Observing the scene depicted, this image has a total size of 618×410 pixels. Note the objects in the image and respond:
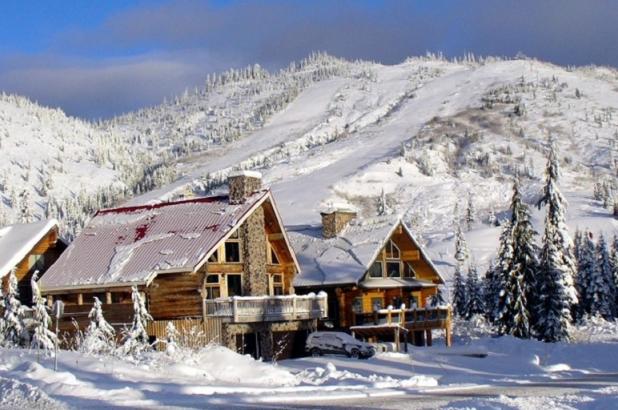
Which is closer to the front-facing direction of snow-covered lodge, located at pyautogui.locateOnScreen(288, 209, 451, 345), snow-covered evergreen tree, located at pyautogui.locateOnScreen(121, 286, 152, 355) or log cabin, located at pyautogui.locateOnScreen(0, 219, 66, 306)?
the snow-covered evergreen tree

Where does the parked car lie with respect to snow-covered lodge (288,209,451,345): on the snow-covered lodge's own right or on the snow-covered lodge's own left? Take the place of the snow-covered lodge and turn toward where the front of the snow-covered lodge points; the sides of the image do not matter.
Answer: on the snow-covered lodge's own right

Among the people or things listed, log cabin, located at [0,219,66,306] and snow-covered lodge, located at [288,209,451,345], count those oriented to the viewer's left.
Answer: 0

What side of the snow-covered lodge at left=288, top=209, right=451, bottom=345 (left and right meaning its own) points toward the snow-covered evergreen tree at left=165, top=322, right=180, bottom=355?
right

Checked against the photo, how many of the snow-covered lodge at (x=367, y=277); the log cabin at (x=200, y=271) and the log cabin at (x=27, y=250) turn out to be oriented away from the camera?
0

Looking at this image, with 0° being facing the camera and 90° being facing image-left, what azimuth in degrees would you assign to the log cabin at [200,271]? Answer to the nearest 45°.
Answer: approximately 315°

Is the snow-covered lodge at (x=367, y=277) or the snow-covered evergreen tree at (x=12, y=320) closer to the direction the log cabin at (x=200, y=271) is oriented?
the snow-covered lodge

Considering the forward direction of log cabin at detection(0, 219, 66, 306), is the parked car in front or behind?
in front

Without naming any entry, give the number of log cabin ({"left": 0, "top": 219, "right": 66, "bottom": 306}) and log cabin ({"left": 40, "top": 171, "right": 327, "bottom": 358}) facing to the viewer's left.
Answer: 0

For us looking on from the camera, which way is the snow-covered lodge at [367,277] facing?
facing the viewer and to the right of the viewer

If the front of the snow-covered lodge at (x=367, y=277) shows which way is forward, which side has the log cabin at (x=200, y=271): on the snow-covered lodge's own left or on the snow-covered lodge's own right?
on the snow-covered lodge's own right

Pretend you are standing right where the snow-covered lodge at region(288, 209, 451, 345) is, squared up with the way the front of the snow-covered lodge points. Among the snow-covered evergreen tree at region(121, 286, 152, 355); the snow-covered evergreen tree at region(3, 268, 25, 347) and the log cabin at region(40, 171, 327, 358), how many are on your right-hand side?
3

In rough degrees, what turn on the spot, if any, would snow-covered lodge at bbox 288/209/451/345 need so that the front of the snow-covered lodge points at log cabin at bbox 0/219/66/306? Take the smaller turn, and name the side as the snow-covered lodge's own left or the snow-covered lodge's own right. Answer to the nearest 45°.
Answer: approximately 135° to the snow-covered lodge's own right

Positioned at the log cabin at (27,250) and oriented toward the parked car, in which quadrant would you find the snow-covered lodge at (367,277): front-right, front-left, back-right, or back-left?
front-left
